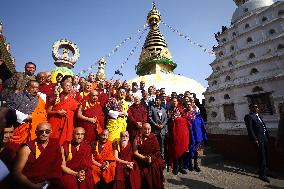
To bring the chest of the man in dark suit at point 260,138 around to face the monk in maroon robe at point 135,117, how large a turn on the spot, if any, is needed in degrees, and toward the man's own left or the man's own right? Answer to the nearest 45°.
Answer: approximately 90° to the man's own right

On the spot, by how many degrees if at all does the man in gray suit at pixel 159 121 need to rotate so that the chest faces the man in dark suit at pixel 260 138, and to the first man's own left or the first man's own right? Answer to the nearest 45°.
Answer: approximately 90° to the first man's own left

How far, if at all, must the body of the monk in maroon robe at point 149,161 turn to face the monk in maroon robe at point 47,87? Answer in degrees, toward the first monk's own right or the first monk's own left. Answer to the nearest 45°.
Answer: approximately 90° to the first monk's own right

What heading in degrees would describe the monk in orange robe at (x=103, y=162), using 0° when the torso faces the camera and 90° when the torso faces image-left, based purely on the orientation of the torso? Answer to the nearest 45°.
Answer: approximately 0°
